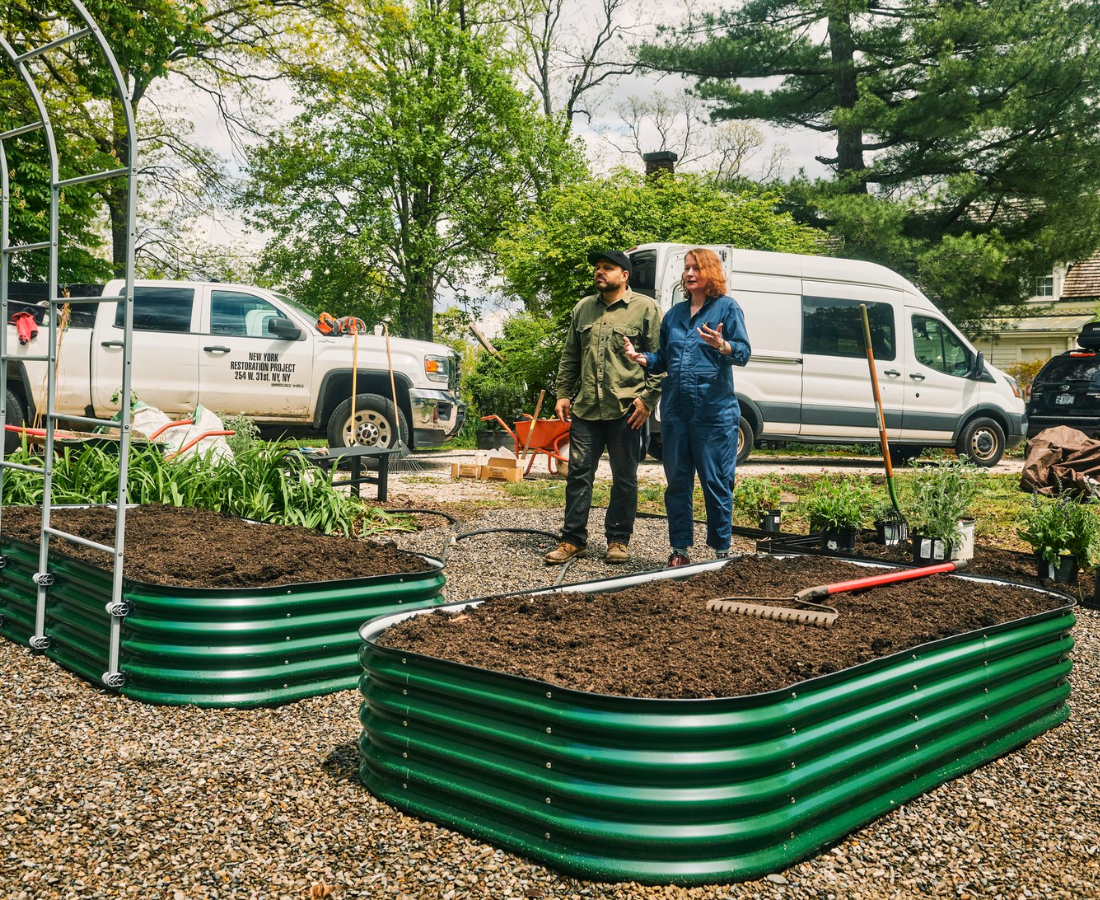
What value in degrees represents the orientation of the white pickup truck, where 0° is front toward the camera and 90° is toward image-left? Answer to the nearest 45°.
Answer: approximately 270°

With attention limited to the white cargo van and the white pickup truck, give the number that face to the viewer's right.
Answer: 2

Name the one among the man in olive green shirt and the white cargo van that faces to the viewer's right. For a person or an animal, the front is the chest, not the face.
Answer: the white cargo van

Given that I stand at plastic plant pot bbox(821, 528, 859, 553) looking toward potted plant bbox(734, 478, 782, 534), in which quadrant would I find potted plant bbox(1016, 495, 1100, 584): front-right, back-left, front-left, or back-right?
back-right

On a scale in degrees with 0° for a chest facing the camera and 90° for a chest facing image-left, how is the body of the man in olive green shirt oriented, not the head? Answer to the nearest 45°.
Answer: approximately 45°

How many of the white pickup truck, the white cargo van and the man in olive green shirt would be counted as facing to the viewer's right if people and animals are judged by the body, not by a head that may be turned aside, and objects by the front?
2

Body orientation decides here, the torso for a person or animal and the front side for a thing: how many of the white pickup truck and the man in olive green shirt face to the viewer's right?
1

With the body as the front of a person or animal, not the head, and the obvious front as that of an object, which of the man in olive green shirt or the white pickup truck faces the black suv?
the white pickup truck

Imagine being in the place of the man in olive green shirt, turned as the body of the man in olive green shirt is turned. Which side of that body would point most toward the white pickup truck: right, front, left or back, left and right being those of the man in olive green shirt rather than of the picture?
right

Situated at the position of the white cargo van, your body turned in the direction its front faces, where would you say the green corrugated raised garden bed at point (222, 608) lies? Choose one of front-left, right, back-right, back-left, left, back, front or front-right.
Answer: right

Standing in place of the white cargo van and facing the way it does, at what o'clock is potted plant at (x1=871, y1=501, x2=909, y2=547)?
The potted plant is roughly at 3 o'clock from the white cargo van.

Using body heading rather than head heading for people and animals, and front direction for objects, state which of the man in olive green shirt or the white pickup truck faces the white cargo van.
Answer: the white pickup truck

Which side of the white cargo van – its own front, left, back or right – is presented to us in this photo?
right

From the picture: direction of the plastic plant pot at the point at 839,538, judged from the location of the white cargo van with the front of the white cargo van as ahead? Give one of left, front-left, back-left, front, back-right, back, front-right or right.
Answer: right
